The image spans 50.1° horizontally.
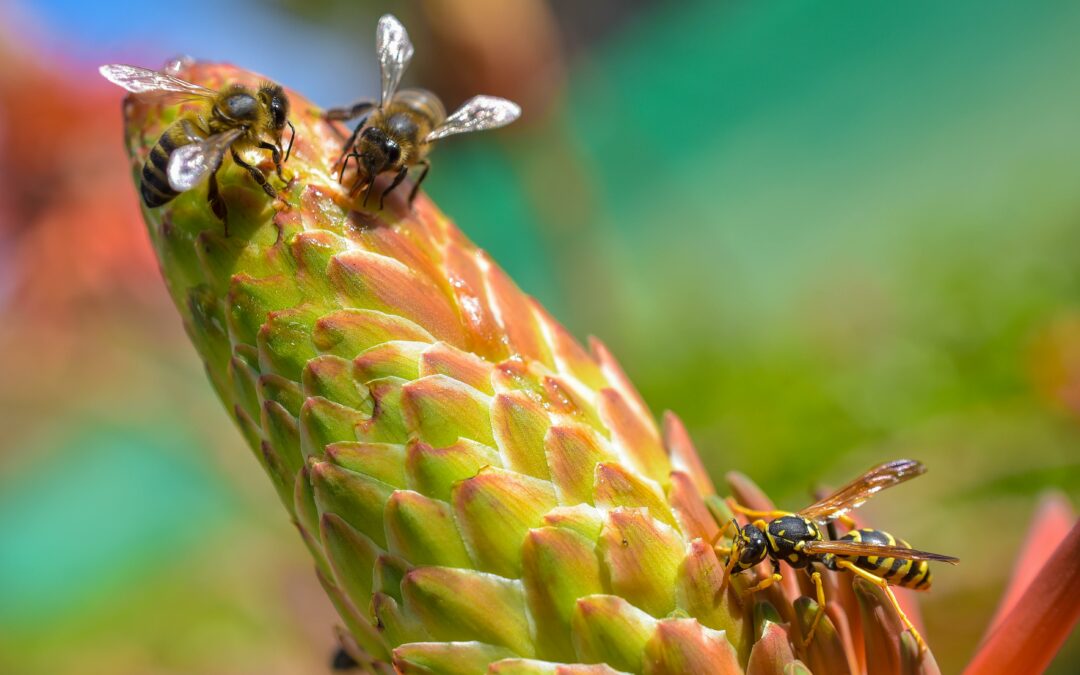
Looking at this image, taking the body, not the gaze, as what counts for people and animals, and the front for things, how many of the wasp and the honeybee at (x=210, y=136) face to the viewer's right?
1

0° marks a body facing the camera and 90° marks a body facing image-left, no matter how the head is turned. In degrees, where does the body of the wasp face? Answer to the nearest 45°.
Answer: approximately 90°

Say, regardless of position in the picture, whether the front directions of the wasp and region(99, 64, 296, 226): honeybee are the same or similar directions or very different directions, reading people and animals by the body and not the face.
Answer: very different directions

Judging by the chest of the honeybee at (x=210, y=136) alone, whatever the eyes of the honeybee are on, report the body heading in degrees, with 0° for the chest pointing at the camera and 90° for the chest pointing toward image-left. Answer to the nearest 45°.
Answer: approximately 270°
